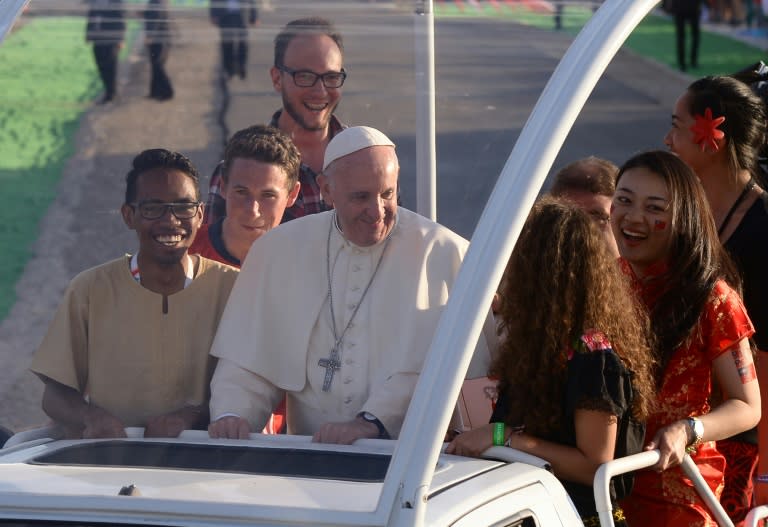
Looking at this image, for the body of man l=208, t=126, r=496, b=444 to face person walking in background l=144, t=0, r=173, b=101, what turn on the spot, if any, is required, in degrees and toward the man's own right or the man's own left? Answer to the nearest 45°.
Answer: approximately 135° to the man's own right

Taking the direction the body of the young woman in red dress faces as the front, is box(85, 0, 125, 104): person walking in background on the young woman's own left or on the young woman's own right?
on the young woman's own right

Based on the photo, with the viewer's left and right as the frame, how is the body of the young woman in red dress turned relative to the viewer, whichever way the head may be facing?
facing the viewer and to the left of the viewer

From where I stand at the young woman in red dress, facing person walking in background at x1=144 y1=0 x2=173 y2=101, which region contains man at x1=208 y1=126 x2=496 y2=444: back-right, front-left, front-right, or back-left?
front-left

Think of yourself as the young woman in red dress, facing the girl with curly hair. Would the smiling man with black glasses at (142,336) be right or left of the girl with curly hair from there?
right

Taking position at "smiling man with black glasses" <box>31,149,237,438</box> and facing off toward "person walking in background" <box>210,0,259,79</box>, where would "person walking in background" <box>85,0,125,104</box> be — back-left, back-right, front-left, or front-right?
front-left

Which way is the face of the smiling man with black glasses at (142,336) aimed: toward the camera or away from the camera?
toward the camera

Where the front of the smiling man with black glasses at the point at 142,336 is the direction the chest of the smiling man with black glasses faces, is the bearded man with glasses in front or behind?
behind

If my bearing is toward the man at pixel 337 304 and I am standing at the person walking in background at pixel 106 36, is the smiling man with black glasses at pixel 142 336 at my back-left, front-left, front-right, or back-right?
front-right

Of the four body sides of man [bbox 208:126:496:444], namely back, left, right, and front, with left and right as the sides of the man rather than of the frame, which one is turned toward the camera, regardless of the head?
front

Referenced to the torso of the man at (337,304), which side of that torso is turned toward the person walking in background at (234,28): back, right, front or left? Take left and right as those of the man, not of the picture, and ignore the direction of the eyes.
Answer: back
